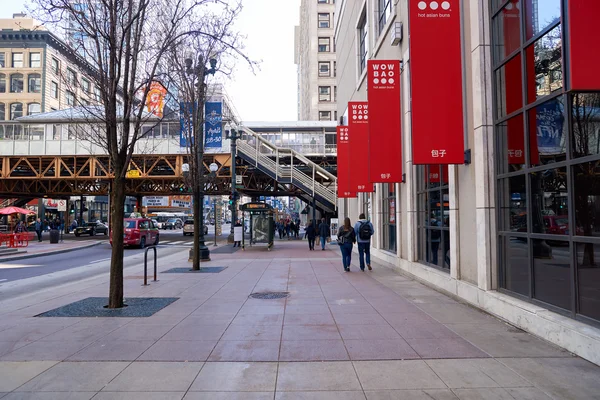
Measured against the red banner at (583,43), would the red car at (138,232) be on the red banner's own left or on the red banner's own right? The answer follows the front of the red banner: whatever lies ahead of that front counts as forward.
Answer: on the red banner's own right

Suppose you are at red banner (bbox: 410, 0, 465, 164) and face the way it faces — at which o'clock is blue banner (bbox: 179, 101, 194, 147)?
The blue banner is roughly at 4 o'clock from the red banner.

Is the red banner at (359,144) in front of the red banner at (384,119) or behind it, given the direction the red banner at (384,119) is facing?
behind

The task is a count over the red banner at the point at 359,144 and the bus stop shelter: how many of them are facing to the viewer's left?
1

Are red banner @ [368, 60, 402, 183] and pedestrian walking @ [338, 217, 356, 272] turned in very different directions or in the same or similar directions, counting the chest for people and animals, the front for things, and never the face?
very different directions

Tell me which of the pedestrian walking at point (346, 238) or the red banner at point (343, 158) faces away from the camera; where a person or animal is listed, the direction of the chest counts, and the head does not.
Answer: the pedestrian walking

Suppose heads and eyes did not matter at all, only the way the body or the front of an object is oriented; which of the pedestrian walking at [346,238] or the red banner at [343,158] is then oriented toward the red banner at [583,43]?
the red banner at [343,158]

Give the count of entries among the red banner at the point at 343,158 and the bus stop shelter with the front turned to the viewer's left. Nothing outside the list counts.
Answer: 1

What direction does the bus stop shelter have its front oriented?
to the viewer's left

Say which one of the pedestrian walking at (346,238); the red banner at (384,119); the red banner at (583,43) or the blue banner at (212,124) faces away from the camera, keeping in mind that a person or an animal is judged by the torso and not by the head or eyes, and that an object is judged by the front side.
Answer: the pedestrian walking

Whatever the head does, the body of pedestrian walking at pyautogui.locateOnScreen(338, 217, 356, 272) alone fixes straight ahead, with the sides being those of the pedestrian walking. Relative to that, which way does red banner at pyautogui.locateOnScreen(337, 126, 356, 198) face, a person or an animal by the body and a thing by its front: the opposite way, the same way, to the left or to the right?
the opposite way

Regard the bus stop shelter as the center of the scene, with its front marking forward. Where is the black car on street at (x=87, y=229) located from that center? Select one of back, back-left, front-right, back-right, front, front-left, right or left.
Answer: front-right
